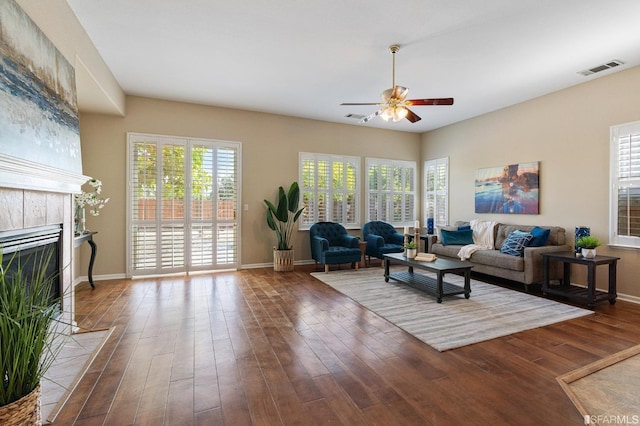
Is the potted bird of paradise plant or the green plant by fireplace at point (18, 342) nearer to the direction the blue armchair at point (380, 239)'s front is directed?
the green plant by fireplace

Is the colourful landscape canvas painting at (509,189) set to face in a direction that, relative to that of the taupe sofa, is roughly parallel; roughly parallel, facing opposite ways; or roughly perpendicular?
roughly parallel

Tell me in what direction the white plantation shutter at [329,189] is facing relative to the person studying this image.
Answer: facing the viewer and to the right of the viewer

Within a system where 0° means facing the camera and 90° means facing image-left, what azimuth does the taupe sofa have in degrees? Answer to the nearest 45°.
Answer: approximately 45°

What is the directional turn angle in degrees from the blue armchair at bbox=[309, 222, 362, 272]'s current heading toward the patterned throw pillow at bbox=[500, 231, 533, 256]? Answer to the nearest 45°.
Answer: approximately 45° to its left

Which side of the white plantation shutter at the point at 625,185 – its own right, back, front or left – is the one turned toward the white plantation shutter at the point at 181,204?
front

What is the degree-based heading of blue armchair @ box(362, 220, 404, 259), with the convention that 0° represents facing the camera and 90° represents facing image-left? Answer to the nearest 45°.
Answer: approximately 315°

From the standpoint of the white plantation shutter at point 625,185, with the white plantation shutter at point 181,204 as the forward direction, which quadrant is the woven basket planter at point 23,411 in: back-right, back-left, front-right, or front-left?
front-left

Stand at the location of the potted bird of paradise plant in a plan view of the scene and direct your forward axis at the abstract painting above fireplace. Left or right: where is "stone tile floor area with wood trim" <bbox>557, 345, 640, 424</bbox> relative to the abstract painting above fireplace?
left

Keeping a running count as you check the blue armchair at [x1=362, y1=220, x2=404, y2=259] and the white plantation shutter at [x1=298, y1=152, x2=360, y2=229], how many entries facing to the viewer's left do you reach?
0

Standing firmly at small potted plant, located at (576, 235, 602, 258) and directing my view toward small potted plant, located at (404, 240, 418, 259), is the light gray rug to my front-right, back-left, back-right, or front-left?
front-left

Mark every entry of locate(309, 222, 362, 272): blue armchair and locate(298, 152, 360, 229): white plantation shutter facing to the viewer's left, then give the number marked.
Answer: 0

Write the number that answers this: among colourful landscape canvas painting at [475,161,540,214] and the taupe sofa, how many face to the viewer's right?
0

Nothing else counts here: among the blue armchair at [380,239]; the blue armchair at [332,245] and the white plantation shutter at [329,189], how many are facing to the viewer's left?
0

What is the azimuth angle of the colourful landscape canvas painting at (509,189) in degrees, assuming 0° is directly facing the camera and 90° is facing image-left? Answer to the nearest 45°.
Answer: approximately 45°

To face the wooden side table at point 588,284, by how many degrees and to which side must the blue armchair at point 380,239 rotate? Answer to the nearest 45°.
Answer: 0° — it already faces it

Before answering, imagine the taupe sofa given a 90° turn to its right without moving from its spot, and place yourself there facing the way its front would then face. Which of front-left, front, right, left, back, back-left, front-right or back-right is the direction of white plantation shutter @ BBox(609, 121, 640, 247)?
back-right
